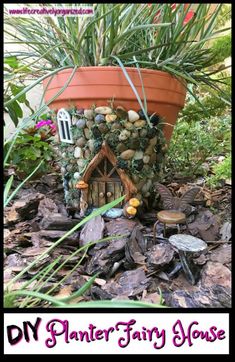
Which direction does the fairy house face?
toward the camera
